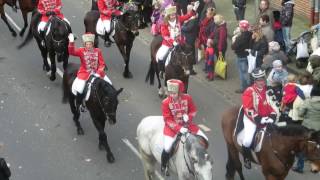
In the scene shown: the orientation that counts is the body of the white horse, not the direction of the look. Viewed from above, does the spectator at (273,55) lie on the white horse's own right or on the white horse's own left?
on the white horse's own left

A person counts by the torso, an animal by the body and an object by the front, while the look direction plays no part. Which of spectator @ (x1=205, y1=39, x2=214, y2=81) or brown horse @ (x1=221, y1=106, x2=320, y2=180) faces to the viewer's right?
the brown horse

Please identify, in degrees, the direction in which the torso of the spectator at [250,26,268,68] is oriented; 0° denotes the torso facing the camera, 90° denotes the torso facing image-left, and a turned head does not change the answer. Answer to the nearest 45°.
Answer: approximately 45°

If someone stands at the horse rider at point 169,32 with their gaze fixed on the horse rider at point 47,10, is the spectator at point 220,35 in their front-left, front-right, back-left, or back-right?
back-right

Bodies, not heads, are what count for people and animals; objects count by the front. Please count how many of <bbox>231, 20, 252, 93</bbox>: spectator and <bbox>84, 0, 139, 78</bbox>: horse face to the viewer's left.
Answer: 1

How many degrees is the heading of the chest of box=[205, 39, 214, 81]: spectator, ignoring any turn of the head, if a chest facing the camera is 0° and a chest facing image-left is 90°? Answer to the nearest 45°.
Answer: approximately 90°

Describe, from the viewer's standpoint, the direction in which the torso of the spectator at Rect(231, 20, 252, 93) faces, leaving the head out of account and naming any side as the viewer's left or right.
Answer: facing to the left of the viewer

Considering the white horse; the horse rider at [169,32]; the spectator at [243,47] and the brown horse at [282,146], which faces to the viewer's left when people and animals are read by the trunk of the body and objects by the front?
the spectator
